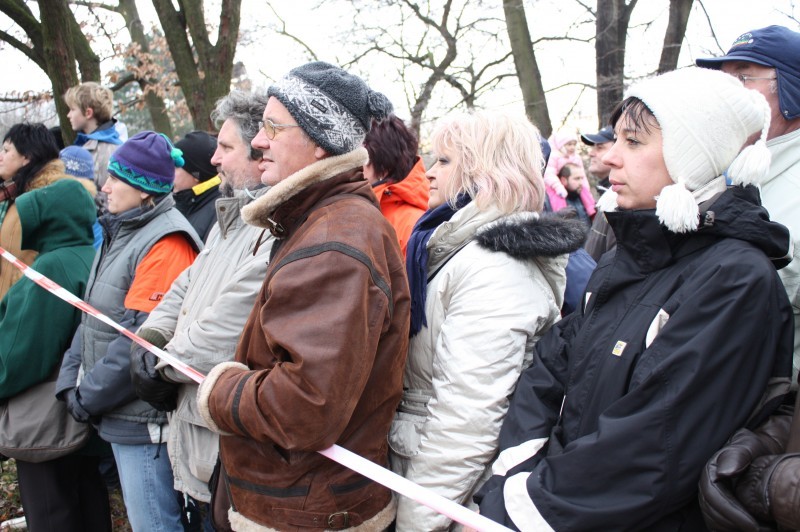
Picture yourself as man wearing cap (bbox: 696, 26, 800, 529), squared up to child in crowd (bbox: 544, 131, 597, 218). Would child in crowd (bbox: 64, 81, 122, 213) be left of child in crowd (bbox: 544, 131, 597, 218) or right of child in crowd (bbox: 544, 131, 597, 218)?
left

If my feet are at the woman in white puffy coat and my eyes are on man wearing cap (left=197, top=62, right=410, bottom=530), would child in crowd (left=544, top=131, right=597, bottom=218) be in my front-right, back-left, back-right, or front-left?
back-right

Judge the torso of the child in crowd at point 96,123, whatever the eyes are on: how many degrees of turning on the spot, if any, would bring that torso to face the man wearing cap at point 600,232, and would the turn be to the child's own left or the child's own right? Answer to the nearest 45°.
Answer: approximately 135° to the child's own left

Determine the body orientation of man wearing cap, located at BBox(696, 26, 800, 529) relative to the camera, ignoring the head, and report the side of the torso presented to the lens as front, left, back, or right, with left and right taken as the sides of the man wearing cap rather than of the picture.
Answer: left

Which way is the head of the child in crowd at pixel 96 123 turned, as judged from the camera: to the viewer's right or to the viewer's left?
to the viewer's left

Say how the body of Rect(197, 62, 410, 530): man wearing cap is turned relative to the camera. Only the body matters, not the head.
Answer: to the viewer's left

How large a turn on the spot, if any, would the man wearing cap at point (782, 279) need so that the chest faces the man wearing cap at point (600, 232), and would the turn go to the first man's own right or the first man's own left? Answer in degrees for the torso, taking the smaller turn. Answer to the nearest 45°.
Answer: approximately 45° to the first man's own right

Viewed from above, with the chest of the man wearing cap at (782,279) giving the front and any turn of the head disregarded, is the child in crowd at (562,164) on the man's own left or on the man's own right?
on the man's own right

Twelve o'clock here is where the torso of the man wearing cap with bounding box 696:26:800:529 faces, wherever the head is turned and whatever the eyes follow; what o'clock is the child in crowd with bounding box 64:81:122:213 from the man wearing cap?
The child in crowd is roughly at 1 o'clock from the man wearing cap.

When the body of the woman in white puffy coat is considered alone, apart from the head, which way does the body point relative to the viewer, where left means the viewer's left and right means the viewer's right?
facing to the left of the viewer

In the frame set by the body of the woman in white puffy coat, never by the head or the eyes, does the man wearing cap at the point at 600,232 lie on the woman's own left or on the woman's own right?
on the woman's own right

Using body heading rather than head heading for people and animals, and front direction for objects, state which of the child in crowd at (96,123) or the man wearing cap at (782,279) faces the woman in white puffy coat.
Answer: the man wearing cap

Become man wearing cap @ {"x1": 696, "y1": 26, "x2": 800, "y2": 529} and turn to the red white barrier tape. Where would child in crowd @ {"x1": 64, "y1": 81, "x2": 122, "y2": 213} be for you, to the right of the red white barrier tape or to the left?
right
